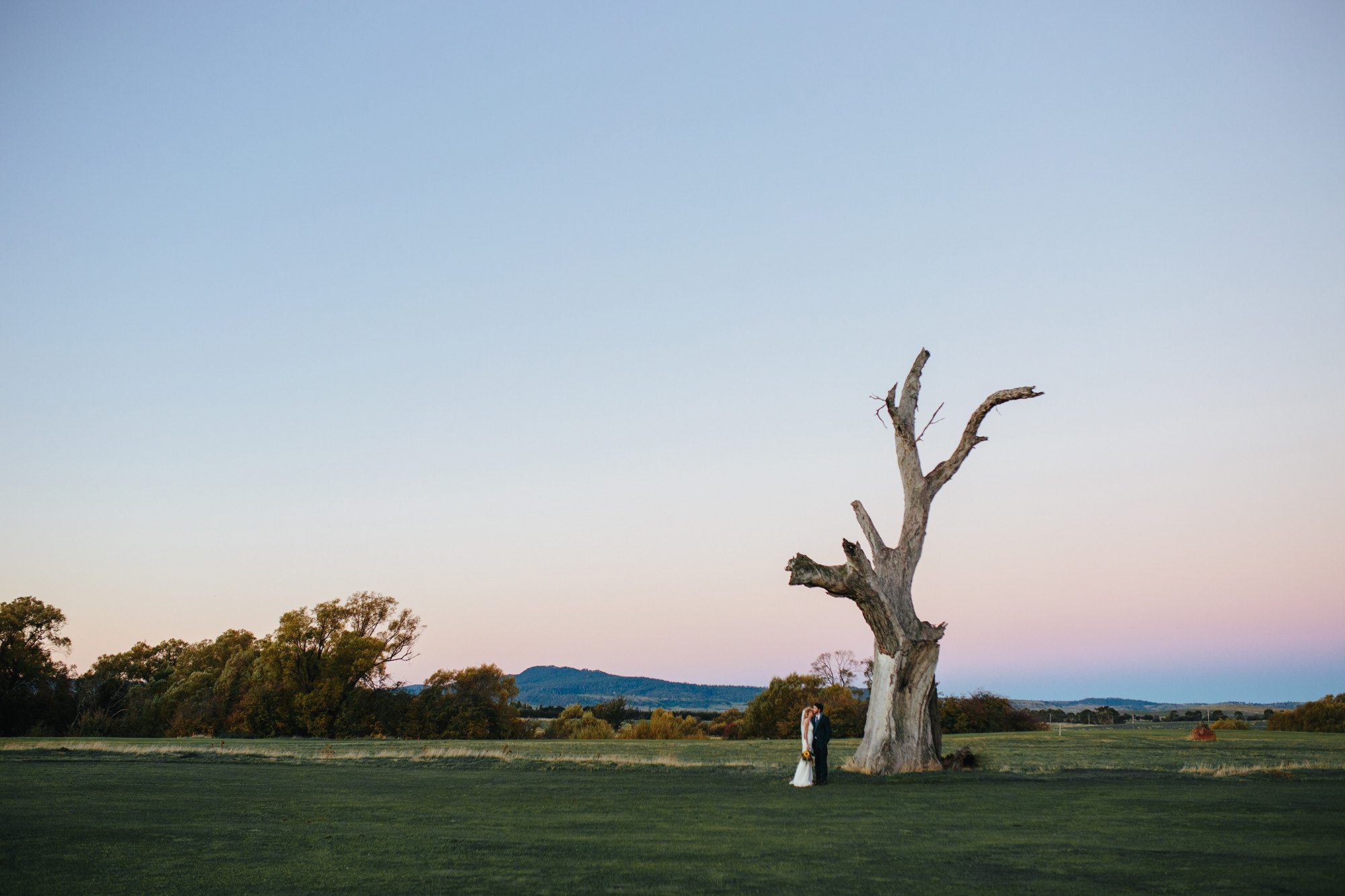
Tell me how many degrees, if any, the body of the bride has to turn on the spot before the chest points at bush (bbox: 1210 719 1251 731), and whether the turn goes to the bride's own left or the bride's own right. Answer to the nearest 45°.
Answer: approximately 45° to the bride's own left

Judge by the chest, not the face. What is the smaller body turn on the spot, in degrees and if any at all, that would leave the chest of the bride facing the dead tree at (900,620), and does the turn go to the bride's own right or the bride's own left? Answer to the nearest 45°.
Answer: approximately 45° to the bride's own left

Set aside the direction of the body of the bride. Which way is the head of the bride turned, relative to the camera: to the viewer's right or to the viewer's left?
to the viewer's right

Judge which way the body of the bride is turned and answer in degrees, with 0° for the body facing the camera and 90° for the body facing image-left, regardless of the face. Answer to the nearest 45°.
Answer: approximately 270°
